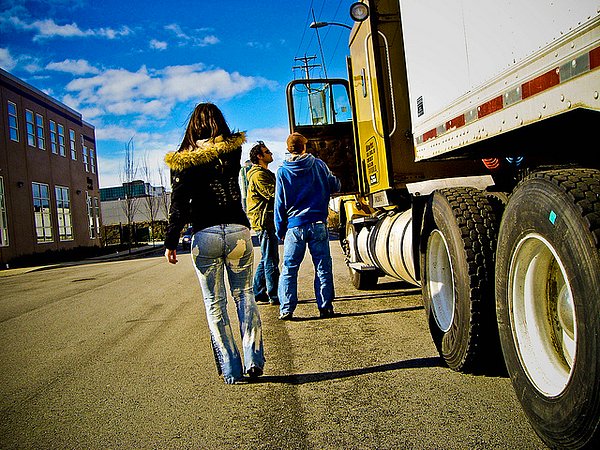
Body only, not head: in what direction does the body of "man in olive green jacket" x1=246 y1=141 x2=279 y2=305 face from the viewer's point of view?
to the viewer's right

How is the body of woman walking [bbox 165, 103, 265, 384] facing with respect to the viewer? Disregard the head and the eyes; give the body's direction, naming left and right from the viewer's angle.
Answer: facing away from the viewer

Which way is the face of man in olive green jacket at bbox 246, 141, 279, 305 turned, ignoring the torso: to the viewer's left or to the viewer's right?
to the viewer's right

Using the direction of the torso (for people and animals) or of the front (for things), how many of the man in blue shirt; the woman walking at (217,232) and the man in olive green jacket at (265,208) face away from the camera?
2

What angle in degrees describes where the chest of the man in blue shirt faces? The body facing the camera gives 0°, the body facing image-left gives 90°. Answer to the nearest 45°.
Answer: approximately 180°

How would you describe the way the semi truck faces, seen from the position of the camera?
facing away from the viewer and to the left of the viewer

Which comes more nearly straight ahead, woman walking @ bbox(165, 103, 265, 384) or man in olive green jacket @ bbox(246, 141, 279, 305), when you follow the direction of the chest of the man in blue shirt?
the man in olive green jacket

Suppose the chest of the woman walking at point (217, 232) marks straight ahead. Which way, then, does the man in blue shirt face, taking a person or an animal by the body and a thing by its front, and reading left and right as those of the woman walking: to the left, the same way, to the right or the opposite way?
the same way
